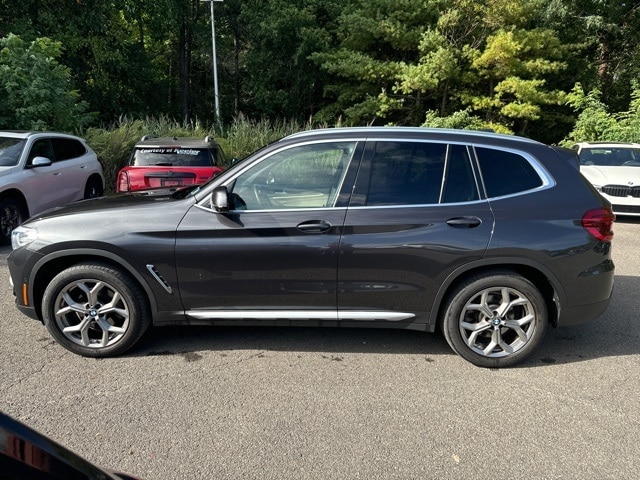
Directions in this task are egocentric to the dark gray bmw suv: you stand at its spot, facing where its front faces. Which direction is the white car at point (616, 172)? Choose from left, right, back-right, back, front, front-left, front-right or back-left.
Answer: back-right

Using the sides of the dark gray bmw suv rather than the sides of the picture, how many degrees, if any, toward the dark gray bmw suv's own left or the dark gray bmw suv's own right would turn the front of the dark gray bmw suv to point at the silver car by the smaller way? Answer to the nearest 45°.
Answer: approximately 45° to the dark gray bmw suv's own right

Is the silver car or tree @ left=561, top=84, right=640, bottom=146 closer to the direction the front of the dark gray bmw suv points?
the silver car

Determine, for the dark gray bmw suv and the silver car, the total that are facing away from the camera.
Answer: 0

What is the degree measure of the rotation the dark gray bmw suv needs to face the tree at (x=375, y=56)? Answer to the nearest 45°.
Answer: approximately 90° to its right

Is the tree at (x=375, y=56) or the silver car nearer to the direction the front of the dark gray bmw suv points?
the silver car

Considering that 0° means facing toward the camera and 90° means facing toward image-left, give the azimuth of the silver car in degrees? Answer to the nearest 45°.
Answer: approximately 45°

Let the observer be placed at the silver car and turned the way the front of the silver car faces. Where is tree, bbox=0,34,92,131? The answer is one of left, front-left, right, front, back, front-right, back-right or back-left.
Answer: back-right

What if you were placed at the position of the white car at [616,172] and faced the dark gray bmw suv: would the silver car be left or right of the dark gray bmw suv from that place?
right

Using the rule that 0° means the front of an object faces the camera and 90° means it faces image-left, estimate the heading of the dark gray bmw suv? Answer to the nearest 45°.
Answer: approximately 90°

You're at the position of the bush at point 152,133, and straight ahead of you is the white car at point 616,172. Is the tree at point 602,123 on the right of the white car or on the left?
left
